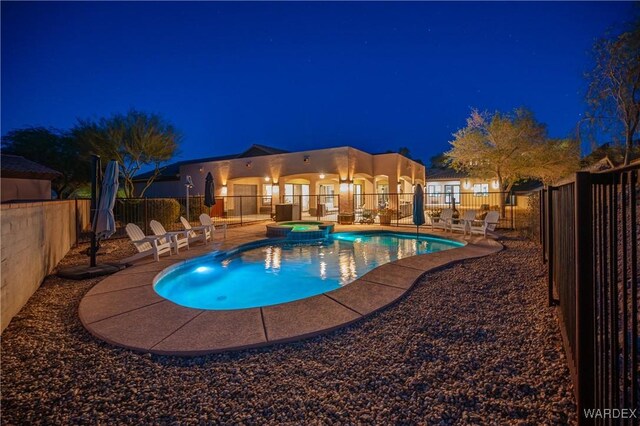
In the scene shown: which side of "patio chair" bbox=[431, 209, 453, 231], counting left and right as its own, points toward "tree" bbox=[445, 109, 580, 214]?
back

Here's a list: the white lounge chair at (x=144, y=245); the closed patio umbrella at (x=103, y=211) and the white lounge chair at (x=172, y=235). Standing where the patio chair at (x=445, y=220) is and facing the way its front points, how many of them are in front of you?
3

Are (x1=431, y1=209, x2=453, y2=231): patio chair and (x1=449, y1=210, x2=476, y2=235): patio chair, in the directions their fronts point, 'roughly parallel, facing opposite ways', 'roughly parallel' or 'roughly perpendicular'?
roughly parallel

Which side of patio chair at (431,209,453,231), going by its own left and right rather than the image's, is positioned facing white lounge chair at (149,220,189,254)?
front

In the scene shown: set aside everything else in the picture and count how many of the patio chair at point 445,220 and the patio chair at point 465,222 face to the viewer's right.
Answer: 0

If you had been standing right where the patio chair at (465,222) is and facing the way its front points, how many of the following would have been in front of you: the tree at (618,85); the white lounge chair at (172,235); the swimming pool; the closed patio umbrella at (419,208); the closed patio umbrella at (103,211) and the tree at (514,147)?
4

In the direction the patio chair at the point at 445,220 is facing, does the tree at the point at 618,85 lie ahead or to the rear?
to the rear

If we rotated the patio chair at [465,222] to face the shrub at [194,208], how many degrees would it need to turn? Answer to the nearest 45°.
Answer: approximately 45° to its right

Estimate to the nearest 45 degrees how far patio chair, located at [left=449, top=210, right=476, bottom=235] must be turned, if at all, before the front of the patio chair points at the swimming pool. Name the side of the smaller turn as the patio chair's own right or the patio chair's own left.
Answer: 0° — it already faces it

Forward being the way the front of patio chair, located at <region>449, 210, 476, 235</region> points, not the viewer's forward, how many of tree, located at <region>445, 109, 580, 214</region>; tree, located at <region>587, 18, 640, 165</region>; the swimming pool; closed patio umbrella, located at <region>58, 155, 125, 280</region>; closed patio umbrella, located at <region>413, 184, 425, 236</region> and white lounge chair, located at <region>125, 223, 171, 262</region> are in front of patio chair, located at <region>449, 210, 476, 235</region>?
4

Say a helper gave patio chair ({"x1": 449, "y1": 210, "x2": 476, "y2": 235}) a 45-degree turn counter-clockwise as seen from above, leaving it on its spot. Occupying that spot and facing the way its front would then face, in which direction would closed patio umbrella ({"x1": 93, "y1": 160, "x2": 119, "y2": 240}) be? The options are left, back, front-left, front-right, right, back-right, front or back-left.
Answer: front-right

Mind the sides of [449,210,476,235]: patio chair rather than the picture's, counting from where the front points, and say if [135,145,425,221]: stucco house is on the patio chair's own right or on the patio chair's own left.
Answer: on the patio chair's own right

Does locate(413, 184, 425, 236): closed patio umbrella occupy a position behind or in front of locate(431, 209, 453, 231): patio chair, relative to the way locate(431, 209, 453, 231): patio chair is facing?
in front

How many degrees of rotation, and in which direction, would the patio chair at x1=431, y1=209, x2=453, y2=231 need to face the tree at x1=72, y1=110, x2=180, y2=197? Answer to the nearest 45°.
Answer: approximately 45° to its right

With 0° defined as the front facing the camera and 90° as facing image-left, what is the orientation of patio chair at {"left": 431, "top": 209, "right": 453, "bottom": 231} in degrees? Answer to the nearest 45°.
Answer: approximately 45°

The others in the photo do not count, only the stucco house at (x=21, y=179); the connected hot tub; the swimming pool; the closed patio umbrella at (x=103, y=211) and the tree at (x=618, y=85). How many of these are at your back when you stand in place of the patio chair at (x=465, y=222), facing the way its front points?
1
